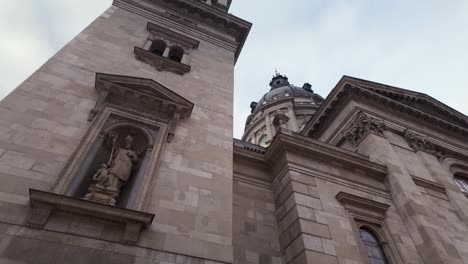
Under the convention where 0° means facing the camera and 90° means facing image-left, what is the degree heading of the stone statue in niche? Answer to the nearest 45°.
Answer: approximately 0°
